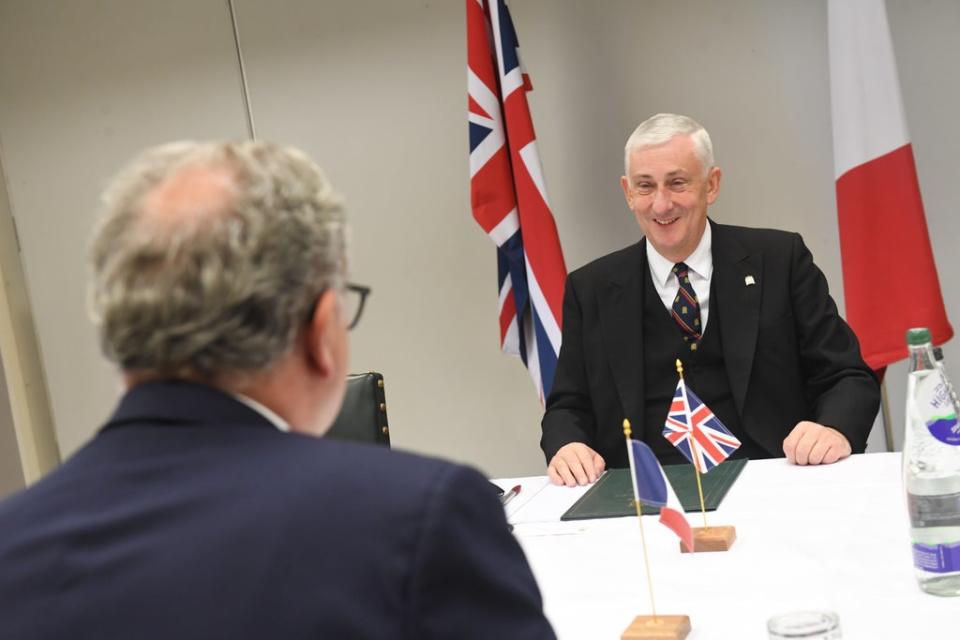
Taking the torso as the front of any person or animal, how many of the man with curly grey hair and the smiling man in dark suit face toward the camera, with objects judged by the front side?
1

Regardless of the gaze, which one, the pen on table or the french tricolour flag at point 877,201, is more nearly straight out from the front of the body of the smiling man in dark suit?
the pen on table

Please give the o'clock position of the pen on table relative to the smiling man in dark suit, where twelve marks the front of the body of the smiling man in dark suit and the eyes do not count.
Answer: The pen on table is roughly at 1 o'clock from the smiling man in dark suit.

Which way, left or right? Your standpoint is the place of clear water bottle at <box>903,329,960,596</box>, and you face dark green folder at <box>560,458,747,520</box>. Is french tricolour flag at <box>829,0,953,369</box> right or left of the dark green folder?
right

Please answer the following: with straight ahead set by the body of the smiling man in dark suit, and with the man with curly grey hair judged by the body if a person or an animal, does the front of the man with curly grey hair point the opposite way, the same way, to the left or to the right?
the opposite way

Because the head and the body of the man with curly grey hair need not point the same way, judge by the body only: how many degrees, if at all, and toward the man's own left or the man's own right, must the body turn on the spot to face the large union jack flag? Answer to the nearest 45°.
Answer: approximately 45° to the man's own left

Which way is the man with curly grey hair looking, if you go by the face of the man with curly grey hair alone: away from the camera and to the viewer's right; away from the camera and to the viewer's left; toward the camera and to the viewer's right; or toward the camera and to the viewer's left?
away from the camera and to the viewer's right

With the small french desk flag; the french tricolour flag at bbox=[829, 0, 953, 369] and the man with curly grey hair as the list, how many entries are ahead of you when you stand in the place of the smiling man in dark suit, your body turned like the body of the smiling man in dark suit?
2

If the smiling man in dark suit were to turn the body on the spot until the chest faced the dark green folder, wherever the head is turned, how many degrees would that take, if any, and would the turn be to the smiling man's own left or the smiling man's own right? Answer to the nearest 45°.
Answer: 0° — they already face it

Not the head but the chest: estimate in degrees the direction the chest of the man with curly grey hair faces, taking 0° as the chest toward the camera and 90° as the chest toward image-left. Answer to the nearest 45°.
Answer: approximately 225°

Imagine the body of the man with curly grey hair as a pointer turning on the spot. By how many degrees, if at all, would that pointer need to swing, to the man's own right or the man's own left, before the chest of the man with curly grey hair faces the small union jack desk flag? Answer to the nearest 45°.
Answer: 0° — they already face it
